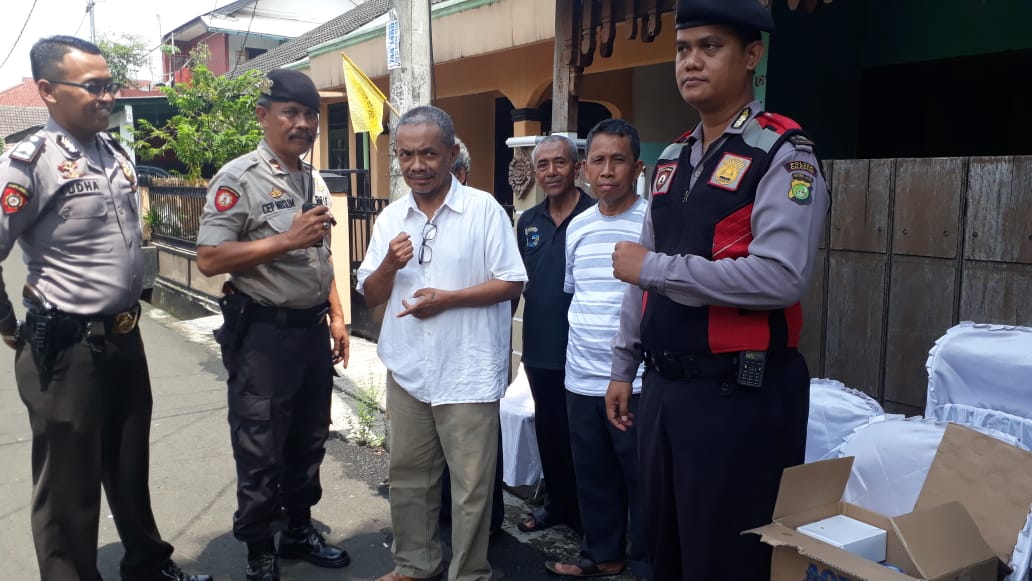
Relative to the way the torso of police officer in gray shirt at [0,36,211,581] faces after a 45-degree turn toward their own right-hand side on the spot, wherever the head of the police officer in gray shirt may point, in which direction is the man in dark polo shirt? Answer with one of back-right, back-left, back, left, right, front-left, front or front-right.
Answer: left

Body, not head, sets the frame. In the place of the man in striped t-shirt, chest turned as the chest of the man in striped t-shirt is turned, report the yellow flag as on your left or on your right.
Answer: on your right

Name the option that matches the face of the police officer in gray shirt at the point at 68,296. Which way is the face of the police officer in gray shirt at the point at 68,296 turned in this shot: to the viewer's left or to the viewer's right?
to the viewer's right

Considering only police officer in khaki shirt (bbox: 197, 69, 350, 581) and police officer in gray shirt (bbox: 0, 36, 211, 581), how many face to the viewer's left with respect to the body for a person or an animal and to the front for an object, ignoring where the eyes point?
0

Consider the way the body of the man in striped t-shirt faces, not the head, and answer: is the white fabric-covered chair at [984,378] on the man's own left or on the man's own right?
on the man's own left

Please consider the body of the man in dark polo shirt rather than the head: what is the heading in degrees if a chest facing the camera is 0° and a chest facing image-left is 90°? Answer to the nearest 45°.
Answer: approximately 45°

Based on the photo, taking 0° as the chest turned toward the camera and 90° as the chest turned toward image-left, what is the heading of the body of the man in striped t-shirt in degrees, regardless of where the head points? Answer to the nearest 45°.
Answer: approximately 45°

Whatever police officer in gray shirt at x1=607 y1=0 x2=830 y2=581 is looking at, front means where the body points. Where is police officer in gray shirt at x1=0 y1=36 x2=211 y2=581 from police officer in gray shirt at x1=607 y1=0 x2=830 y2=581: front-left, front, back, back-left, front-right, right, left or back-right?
front-right

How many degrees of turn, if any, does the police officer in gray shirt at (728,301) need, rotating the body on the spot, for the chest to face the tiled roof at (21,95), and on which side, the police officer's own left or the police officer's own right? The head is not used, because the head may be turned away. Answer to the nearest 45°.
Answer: approximately 90° to the police officer's own right

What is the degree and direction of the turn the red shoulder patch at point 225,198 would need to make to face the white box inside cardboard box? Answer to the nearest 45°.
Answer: approximately 45° to its left
